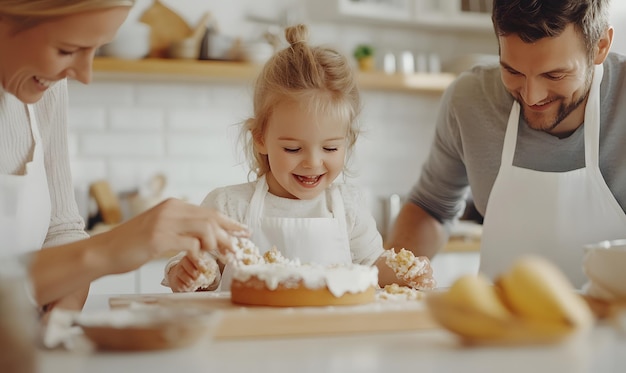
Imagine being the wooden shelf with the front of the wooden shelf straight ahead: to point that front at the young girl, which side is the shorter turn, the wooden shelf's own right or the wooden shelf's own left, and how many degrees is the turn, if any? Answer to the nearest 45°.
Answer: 0° — it already faces them

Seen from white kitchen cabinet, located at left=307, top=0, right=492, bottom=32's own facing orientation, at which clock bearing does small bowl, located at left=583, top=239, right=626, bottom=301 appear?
The small bowl is roughly at 12 o'clock from the white kitchen cabinet.

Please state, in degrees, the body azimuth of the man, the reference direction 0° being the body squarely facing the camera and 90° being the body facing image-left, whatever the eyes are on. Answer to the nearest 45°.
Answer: approximately 0°

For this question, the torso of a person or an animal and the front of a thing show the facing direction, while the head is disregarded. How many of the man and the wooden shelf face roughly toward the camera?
2

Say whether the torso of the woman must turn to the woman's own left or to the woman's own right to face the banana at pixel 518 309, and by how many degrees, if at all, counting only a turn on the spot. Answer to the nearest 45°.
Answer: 0° — they already face it

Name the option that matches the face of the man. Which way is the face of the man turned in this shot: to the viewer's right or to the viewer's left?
to the viewer's left

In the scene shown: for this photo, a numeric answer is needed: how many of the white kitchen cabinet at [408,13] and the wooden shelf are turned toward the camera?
2
